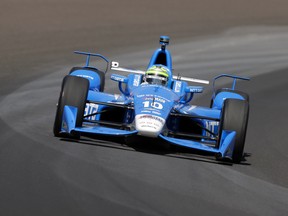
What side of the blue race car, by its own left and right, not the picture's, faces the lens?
front
